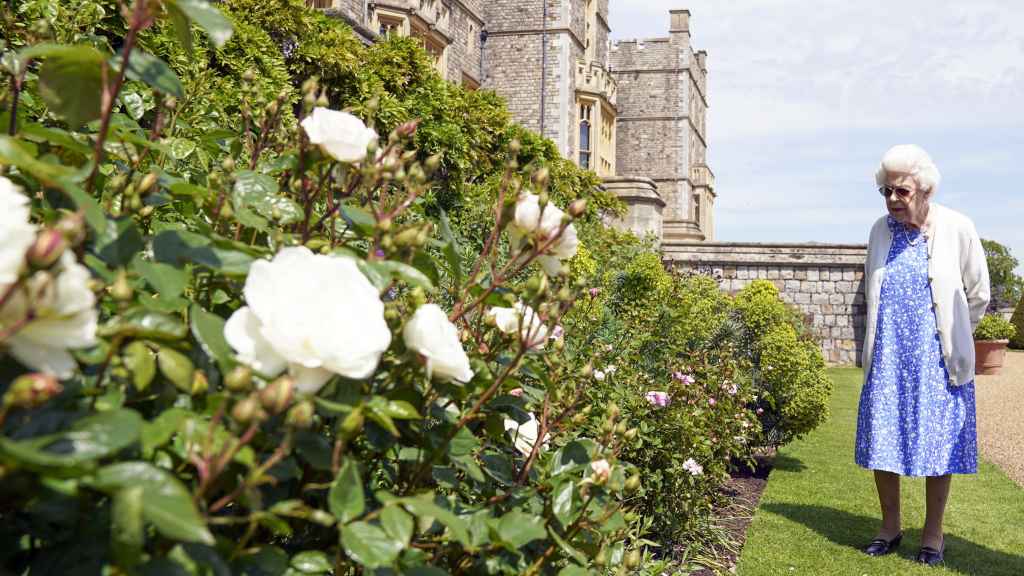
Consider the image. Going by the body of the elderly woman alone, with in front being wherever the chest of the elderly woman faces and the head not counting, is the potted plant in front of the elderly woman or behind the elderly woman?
behind

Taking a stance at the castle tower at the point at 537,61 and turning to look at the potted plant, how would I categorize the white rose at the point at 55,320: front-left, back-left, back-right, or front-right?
front-right

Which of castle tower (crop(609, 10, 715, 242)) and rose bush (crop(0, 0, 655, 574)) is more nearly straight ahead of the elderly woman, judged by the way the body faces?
the rose bush

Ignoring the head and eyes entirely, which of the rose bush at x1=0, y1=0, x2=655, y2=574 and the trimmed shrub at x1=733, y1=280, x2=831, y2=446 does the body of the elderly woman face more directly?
the rose bush

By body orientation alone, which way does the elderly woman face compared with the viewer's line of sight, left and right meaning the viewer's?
facing the viewer and to the left of the viewer

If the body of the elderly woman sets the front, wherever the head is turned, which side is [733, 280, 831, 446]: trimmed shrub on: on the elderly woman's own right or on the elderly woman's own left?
on the elderly woman's own right

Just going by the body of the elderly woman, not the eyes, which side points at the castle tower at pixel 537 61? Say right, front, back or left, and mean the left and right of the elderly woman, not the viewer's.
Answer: right

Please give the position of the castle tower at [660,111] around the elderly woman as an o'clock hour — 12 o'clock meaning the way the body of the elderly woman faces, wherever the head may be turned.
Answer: The castle tower is roughly at 4 o'clock from the elderly woman.

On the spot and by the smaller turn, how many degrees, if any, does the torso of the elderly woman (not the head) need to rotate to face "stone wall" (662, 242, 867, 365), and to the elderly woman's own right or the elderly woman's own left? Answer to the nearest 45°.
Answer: approximately 135° to the elderly woman's own right
